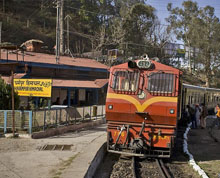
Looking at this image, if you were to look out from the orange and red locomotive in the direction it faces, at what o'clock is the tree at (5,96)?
The tree is roughly at 4 o'clock from the orange and red locomotive.

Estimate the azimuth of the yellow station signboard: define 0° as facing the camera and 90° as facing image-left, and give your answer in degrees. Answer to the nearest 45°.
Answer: approximately 0°

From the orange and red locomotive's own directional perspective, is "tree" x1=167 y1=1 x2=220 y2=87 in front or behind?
behind

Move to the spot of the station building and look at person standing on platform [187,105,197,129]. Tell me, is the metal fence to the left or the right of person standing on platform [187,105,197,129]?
right

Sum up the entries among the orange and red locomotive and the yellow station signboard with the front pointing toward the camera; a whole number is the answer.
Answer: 2

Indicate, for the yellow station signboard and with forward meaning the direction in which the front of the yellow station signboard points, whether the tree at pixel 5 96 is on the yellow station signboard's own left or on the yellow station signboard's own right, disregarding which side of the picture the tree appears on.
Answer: on the yellow station signboard's own right

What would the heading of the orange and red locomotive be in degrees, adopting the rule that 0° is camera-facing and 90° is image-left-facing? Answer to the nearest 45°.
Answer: approximately 0°

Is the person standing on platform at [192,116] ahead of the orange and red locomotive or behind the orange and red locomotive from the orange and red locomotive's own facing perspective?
behind

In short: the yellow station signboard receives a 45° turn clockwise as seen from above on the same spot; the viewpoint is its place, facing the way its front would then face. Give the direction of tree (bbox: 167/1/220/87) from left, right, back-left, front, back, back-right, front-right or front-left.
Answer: back

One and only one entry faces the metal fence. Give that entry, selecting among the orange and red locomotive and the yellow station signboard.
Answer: the yellow station signboard

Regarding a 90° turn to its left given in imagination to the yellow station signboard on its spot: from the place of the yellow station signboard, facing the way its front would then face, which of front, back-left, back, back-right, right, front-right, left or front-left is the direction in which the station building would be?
left

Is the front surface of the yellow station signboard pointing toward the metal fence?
yes
